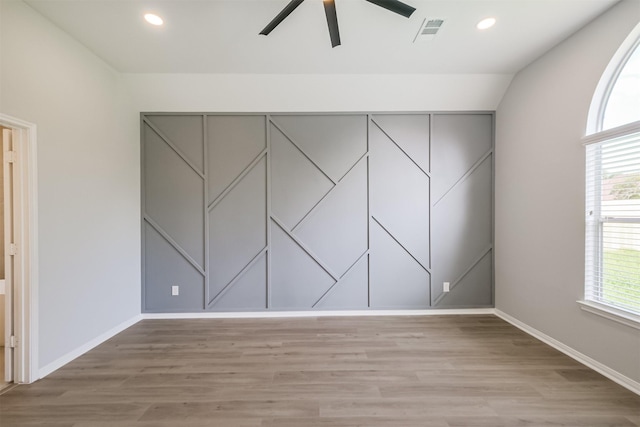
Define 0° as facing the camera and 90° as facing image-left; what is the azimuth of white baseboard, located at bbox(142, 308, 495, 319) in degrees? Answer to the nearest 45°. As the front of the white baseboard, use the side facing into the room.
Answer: approximately 0°

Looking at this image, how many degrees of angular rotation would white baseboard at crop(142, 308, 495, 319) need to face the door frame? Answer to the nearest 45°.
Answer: approximately 45° to its right

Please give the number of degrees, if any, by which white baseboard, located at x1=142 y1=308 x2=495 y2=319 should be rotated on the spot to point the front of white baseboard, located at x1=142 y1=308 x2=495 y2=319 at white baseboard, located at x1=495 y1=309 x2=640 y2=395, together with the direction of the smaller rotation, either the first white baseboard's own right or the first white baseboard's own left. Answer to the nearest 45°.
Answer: approximately 45° to the first white baseboard's own left

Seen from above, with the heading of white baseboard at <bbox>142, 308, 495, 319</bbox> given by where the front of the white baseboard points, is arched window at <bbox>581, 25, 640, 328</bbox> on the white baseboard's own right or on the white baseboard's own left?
on the white baseboard's own left
